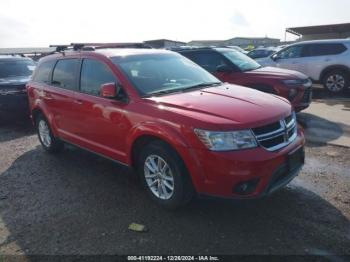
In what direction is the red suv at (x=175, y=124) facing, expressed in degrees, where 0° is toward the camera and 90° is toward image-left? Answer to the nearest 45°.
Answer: approximately 315°

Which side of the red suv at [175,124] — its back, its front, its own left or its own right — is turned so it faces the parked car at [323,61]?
left

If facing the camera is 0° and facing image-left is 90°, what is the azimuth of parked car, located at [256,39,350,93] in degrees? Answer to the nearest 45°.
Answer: approximately 90°

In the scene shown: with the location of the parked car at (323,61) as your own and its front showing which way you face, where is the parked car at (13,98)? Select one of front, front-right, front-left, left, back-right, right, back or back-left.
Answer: front-left

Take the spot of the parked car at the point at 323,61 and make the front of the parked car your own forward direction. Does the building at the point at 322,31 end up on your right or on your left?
on your right

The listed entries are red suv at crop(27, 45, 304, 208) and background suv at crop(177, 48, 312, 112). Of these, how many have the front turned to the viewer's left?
0

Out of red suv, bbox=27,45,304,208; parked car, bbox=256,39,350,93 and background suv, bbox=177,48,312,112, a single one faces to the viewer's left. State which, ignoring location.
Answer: the parked car

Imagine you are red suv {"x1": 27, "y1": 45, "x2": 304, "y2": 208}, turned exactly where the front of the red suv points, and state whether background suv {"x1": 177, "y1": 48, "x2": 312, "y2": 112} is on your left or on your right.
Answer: on your left

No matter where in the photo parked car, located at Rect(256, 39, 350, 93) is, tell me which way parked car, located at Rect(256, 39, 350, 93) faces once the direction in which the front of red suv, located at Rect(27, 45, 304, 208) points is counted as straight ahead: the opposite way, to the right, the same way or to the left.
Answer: the opposite way

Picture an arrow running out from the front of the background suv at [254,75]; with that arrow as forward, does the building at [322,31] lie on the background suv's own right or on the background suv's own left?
on the background suv's own left

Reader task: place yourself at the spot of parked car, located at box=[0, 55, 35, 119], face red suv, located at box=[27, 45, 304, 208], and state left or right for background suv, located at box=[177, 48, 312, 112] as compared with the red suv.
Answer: left

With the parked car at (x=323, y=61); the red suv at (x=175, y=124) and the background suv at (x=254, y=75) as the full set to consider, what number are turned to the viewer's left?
1
